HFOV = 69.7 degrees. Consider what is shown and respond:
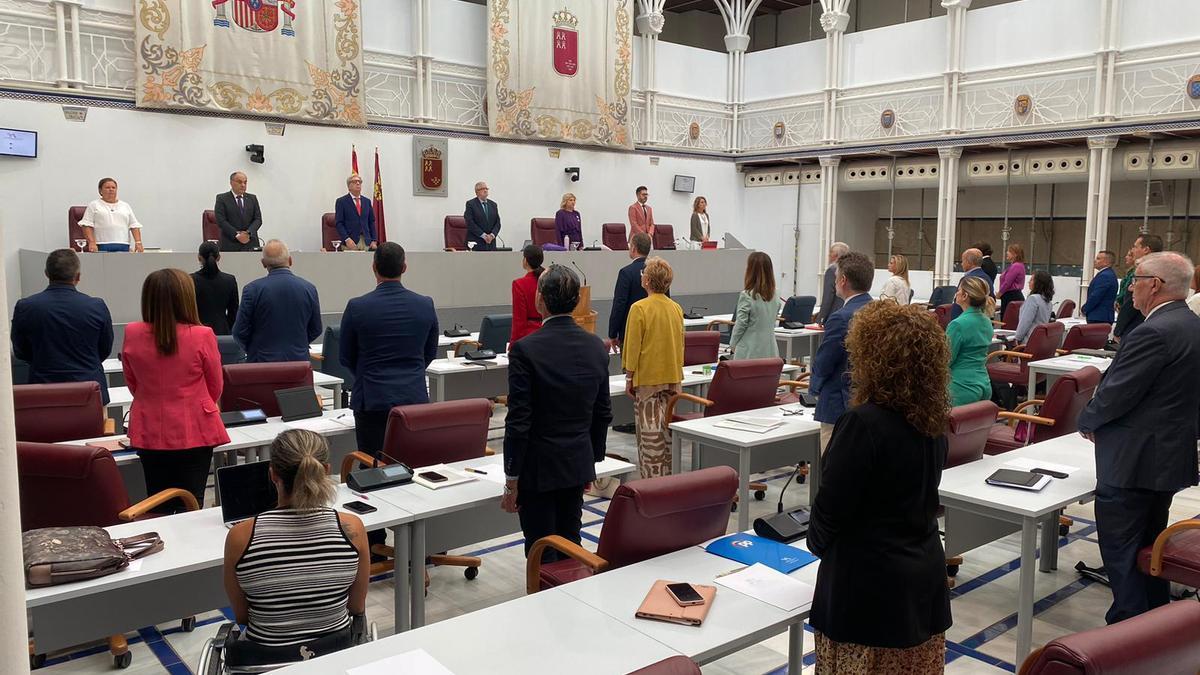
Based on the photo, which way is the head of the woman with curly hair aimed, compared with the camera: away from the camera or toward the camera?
away from the camera

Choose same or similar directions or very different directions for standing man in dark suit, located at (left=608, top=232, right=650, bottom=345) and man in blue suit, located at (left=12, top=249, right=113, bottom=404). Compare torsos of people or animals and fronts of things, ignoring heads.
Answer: same or similar directions

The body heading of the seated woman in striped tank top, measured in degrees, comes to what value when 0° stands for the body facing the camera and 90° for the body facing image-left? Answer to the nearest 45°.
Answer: approximately 180°

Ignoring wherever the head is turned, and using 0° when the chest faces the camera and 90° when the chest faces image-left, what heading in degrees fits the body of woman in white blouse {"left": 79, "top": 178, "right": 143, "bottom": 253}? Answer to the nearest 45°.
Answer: approximately 0°

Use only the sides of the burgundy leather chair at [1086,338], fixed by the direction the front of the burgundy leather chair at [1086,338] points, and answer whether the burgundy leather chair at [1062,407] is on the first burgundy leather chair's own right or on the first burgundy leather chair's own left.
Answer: on the first burgundy leather chair's own left

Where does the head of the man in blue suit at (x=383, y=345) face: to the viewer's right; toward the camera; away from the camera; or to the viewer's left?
away from the camera

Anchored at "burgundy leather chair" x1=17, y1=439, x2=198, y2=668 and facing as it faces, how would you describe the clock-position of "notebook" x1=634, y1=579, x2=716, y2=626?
The notebook is roughly at 3 o'clock from the burgundy leather chair.

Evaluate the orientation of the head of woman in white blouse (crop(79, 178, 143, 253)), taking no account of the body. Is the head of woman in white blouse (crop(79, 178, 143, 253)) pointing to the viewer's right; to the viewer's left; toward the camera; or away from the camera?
toward the camera

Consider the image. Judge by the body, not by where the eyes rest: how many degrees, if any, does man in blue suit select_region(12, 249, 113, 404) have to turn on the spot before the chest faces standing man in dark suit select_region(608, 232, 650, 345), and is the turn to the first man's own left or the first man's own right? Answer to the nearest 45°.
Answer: approximately 90° to the first man's own right

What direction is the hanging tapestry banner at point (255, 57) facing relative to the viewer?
toward the camera

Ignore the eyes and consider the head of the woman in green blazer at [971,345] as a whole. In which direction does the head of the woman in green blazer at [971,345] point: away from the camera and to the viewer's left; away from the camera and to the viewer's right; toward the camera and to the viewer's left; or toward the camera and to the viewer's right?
away from the camera and to the viewer's left

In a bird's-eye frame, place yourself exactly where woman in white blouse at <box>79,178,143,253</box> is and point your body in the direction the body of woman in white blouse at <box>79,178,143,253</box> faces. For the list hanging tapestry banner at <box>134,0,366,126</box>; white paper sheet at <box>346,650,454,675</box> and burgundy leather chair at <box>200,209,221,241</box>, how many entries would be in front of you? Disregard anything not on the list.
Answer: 1

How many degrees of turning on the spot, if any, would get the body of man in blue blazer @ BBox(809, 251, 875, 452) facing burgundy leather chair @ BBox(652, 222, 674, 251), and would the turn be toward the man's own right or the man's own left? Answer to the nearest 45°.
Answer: approximately 45° to the man's own right

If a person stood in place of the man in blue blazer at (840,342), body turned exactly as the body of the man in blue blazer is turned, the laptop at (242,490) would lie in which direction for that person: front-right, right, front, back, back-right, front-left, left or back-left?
left

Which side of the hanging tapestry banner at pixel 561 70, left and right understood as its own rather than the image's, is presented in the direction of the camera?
front

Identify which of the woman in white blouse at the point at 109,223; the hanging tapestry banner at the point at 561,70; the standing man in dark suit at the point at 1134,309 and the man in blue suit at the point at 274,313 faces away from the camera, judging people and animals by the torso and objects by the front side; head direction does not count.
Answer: the man in blue suit

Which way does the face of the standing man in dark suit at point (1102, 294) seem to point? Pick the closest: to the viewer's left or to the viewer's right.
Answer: to the viewer's left

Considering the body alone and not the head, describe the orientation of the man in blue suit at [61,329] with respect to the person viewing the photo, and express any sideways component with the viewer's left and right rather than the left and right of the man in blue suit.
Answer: facing away from the viewer

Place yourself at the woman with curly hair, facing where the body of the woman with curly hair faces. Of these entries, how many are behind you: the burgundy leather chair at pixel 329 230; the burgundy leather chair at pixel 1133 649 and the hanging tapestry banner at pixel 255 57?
1

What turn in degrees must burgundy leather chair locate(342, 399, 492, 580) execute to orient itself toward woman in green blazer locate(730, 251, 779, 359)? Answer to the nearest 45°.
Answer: approximately 90° to its right
